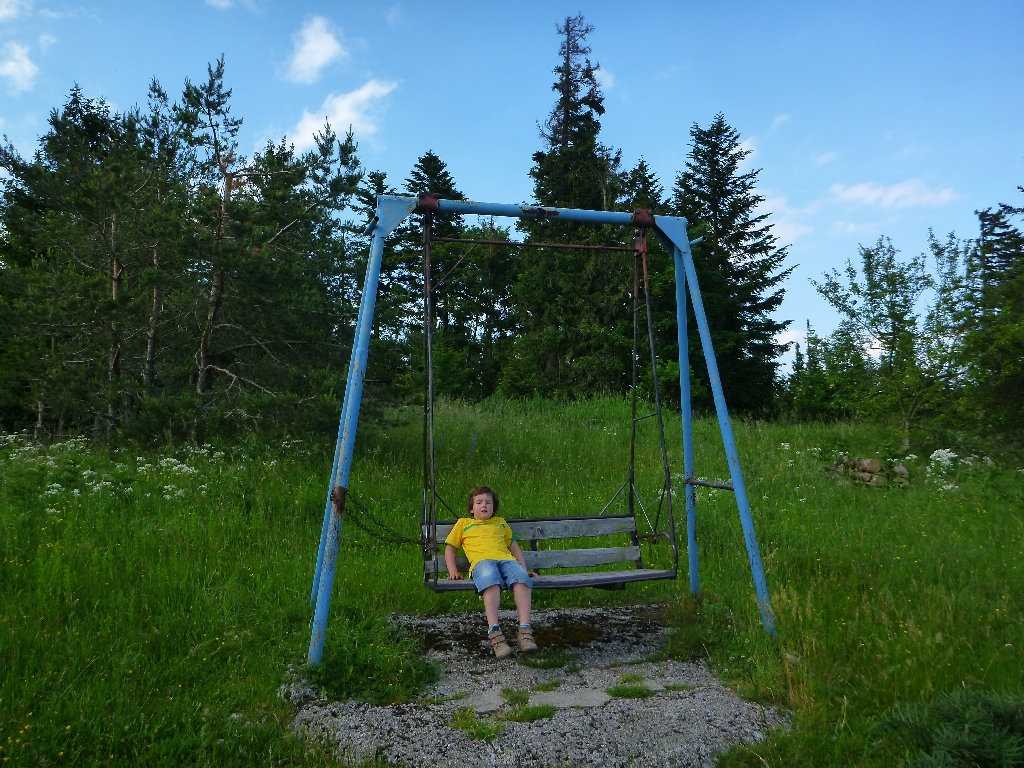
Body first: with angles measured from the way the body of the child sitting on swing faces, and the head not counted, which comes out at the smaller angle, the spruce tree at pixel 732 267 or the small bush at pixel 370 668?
the small bush

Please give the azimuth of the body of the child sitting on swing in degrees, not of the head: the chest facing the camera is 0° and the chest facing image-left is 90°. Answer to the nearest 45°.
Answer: approximately 0°

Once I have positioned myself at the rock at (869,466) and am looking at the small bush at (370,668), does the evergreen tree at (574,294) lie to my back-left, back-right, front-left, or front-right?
back-right

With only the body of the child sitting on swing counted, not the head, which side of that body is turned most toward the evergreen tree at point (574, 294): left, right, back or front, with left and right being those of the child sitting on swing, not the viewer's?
back

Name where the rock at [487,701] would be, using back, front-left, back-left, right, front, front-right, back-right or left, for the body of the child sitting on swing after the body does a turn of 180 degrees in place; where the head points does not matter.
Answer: back

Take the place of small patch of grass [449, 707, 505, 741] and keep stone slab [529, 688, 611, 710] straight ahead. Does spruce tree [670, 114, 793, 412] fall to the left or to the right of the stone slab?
left

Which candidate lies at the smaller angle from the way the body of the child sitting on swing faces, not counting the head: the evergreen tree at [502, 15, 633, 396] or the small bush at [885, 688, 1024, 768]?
the small bush

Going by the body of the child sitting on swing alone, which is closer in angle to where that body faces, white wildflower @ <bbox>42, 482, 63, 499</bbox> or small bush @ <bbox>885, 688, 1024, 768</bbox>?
the small bush

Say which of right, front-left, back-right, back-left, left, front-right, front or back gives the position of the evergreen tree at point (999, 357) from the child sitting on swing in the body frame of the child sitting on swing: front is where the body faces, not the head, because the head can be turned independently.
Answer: back-left

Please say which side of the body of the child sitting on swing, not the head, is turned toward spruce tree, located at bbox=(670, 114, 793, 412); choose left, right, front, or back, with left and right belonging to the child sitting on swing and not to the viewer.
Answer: back

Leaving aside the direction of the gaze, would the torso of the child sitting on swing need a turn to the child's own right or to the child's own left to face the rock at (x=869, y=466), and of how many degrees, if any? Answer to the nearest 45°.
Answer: approximately 135° to the child's own left
